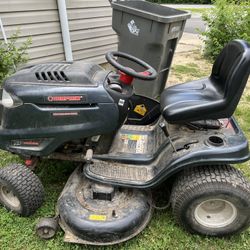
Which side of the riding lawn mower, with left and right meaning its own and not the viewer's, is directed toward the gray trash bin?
right

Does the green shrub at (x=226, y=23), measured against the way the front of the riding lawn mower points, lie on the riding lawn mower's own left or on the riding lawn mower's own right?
on the riding lawn mower's own right

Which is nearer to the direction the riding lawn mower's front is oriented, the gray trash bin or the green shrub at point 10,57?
the green shrub

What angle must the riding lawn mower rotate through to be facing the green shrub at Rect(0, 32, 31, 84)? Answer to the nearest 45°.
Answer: approximately 45° to its right

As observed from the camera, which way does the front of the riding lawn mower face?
facing to the left of the viewer
